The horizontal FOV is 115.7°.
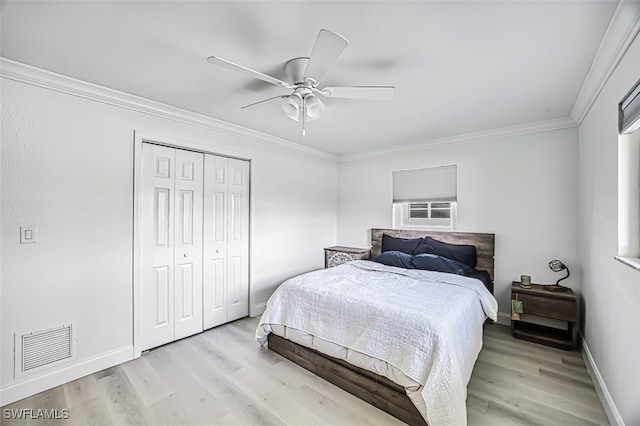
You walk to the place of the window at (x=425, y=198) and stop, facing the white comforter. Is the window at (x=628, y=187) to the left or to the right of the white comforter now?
left

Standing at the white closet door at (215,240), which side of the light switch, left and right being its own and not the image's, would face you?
left

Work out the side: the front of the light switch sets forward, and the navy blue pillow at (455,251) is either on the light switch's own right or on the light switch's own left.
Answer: on the light switch's own left

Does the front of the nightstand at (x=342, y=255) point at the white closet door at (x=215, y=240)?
yes

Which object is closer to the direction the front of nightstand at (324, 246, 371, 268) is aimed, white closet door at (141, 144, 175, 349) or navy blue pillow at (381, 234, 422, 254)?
the white closet door

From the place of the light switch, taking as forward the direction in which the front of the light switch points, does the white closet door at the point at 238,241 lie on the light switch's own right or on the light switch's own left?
on the light switch's own left

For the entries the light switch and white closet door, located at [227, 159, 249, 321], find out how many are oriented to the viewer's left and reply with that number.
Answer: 0

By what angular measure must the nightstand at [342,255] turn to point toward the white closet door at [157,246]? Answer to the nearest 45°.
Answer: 0° — it already faces it
